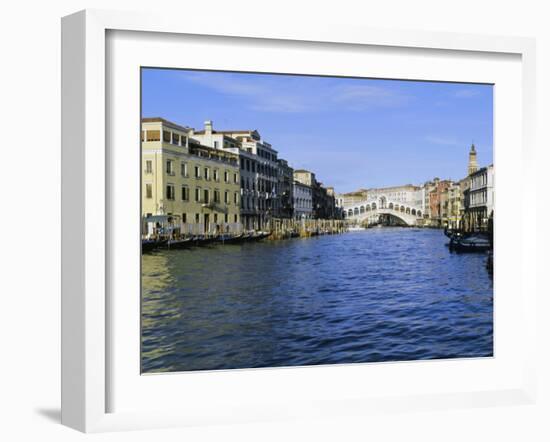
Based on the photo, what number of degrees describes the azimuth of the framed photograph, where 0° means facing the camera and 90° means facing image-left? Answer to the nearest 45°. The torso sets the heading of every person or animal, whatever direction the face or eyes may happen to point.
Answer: approximately 315°
